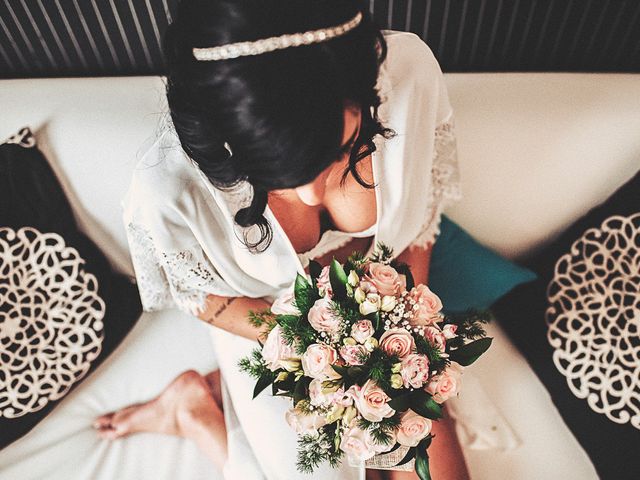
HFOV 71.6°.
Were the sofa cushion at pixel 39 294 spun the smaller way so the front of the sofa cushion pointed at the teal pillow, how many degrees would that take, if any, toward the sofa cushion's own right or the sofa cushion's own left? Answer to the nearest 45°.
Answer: approximately 45° to the sofa cushion's own left

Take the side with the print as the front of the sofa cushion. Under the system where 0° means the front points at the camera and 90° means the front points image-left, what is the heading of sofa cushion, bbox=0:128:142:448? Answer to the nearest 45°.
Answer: approximately 0°

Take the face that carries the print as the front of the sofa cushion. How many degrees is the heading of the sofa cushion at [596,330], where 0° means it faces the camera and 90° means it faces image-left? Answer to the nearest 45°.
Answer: approximately 0°

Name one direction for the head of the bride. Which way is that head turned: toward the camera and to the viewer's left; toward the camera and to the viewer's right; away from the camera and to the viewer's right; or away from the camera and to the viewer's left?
toward the camera and to the viewer's right

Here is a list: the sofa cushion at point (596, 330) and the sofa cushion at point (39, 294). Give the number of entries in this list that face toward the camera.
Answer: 2
